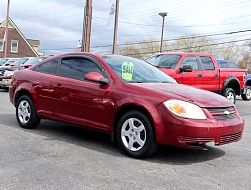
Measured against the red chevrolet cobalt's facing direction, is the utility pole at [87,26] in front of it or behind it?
behind

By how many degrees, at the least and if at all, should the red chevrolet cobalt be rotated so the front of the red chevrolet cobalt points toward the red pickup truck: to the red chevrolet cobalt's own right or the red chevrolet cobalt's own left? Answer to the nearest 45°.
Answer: approximately 135° to the red chevrolet cobalt's own left

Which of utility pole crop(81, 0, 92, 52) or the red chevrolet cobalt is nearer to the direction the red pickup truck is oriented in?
the red chevrolet cobalt

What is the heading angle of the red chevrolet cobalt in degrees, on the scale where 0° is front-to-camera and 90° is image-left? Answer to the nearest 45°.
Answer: approximately 315°
